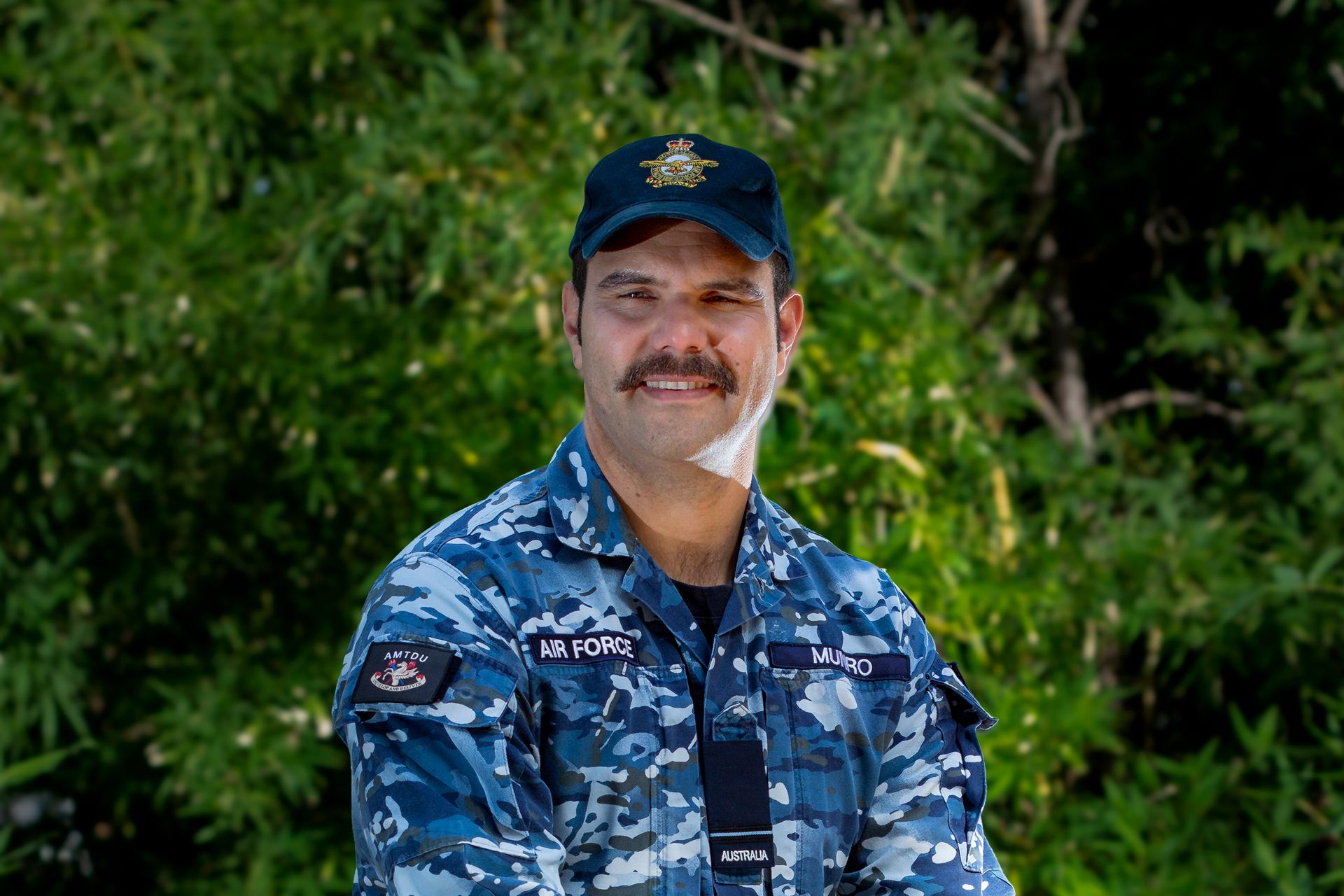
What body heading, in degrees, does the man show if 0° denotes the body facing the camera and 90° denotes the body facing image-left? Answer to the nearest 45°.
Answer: approximately 0°

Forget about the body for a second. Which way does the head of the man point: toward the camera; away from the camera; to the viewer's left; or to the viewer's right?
toward the camera
